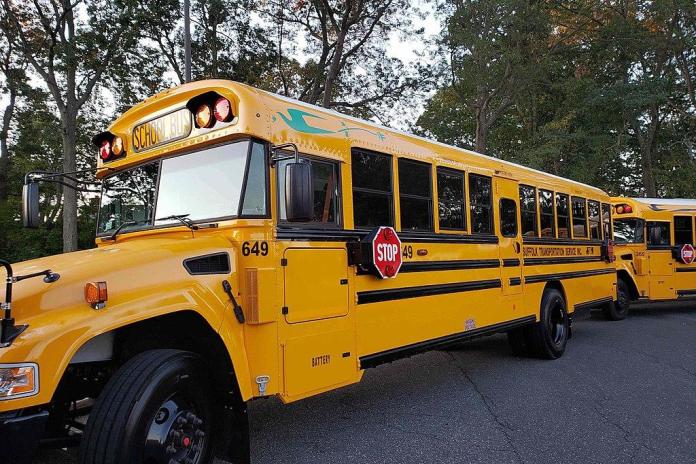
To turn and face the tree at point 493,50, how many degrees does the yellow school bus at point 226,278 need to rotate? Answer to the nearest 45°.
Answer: approximately 180°

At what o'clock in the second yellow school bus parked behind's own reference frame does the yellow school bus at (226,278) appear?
The yellow school bus is roughly at 11 o'clock from the second yellow school bus parked behind.

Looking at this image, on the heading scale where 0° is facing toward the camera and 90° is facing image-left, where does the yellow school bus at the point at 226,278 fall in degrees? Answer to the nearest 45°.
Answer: approximately 45°

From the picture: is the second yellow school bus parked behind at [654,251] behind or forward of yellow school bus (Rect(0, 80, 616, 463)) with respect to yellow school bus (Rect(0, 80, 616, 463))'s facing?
behind

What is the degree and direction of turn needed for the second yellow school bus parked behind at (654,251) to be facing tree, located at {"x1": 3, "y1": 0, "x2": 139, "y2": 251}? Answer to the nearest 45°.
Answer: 0° — it already faces it

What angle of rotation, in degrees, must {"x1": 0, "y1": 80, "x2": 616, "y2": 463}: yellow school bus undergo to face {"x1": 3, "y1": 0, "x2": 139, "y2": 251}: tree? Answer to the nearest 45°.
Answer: approximately 90° to its right

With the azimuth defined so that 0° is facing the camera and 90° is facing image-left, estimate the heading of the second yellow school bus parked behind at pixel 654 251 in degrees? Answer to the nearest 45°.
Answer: approximately 45°
